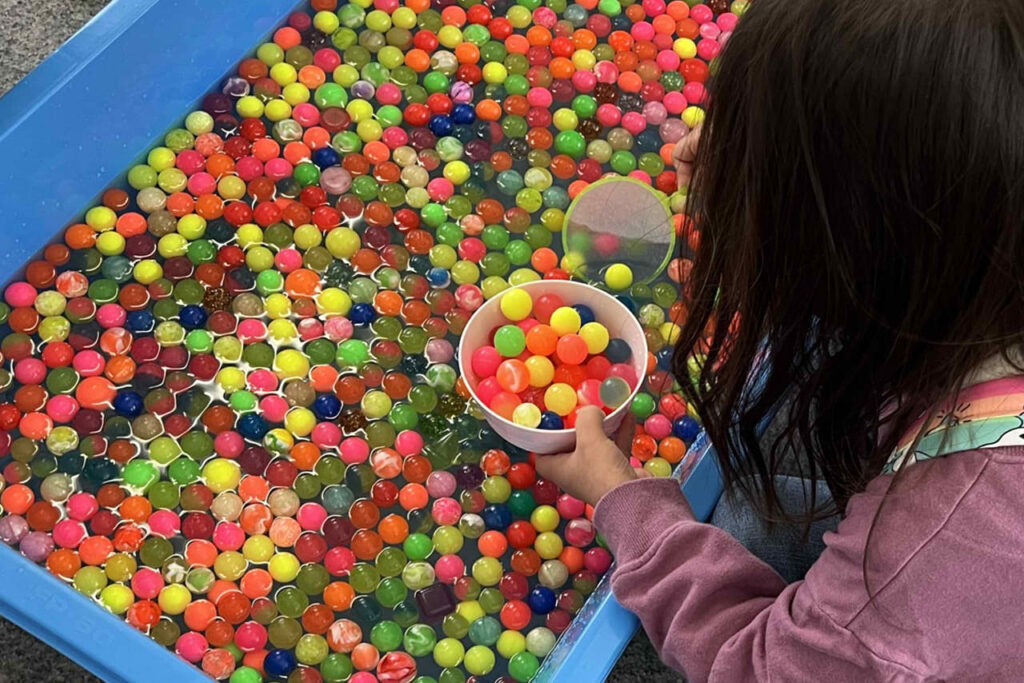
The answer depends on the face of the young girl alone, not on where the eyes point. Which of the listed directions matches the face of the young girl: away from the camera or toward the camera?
away from the camera

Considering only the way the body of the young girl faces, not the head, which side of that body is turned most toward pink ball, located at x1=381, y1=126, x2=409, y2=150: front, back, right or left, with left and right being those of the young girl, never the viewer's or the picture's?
front

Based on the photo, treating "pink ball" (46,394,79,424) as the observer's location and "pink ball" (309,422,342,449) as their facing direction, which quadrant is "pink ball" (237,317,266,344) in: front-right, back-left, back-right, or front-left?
front-left

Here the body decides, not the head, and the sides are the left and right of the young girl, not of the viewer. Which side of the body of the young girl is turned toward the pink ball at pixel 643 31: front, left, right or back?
front

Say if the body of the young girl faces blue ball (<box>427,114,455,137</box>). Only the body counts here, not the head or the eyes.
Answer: yes

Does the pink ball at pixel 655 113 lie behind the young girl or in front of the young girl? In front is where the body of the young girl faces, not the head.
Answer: in front

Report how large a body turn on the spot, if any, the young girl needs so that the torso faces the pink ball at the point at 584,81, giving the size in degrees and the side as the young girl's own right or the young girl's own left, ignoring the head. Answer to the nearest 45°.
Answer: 0° — they already face it

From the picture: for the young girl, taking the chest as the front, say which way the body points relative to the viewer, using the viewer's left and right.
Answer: facing away from the viewer and to the left of the viewer

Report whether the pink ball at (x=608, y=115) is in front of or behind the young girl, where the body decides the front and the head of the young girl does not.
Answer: in front
